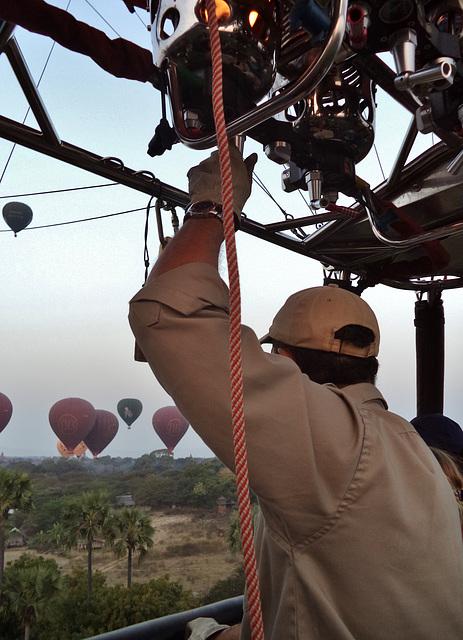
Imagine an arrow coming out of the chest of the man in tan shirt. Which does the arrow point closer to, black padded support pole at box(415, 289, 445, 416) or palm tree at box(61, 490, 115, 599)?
the palm tree

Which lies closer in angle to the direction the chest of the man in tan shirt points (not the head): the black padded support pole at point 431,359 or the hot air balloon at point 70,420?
the hot air balloon

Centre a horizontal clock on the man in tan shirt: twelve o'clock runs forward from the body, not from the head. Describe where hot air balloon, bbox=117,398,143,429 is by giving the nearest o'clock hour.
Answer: The hot air balloon is roughly at 1 o'clock from the man in tan shirt.

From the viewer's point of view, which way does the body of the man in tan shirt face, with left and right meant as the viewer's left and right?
facing away from the viewer and to the left of the viewer

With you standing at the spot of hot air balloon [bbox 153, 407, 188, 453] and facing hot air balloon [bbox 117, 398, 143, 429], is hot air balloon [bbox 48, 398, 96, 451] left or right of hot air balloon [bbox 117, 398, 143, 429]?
left

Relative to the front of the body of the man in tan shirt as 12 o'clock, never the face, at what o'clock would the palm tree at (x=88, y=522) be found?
The palm tree is roughly at 1 o'clock from the man in tan shirt.

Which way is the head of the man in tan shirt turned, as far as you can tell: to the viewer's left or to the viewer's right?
to the viewer's left

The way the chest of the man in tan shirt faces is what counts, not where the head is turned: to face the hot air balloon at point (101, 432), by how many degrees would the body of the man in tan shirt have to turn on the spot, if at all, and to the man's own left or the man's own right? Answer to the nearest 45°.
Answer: approximately 45° to the man's own right

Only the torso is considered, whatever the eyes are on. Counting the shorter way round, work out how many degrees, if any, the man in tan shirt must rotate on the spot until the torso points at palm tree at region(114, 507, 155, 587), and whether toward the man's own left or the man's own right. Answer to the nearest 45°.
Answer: approximately 45° to the man's own right
